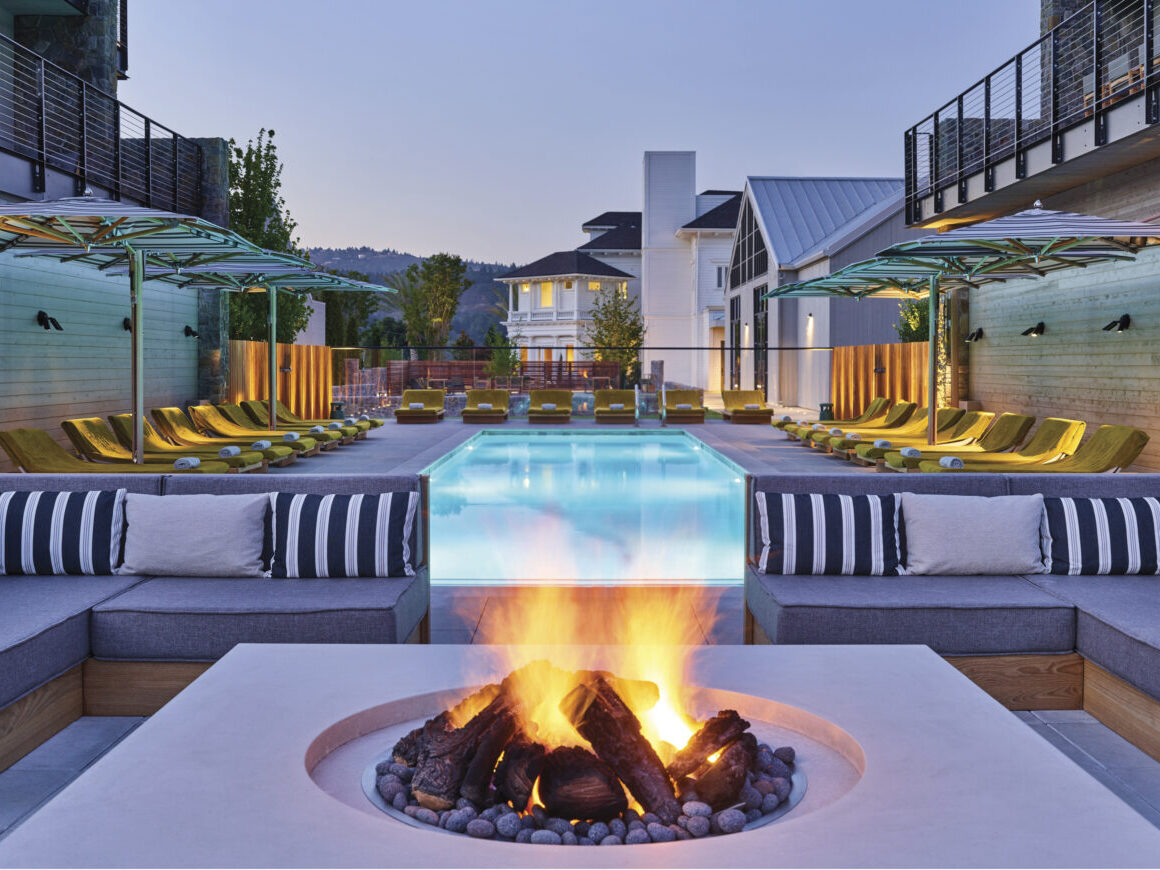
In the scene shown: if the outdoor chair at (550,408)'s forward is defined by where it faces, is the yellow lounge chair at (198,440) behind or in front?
in front

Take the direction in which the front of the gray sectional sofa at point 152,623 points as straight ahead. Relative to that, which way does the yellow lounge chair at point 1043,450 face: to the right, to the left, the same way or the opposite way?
to the right

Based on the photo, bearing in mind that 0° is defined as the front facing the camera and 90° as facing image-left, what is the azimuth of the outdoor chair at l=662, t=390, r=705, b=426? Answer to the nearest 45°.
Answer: approximately 0°

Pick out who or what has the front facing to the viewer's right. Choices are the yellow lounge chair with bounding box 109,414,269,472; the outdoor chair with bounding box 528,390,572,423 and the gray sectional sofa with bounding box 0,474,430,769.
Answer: the yellow lounge chair

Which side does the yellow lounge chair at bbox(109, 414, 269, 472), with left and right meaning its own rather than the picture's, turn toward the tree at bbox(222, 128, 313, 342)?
left

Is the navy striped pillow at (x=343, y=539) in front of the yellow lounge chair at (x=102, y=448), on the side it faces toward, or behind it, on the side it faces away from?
in front

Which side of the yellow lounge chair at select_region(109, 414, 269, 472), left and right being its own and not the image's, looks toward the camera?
right

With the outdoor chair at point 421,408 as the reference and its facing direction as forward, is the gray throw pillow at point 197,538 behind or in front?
in front

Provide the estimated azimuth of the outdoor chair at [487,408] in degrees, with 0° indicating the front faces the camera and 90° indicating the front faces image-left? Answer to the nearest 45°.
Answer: approximately 0°
